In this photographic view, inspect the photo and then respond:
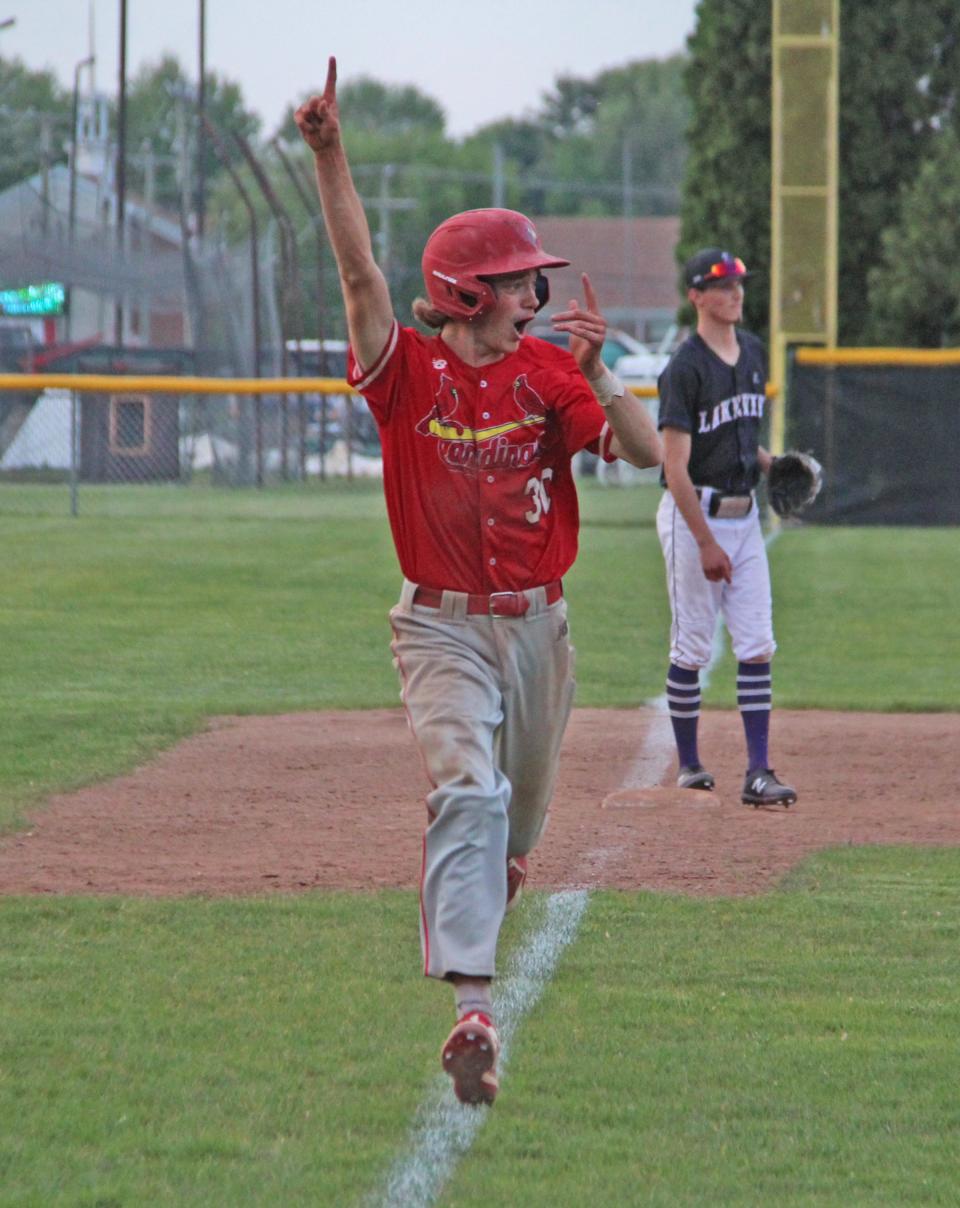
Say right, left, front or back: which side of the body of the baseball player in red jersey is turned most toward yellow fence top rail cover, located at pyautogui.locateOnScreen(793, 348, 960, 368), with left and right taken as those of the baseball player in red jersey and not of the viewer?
back

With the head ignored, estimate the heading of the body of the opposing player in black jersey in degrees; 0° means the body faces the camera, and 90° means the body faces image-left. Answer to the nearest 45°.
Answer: approximately 315°

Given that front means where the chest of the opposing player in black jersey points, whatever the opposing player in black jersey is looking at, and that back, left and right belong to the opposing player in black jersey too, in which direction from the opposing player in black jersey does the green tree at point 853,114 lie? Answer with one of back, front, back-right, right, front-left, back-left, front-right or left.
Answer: back-left

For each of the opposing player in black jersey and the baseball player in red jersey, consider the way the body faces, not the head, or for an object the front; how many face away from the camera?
0

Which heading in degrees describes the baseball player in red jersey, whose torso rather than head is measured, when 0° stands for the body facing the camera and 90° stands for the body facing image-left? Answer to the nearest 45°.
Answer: approximately 0°

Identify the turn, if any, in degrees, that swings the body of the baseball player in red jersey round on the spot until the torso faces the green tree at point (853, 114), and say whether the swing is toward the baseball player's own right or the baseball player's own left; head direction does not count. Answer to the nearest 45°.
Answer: approximately 180°

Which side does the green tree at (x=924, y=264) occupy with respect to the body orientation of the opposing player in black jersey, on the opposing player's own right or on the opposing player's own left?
on the opposing player's own left

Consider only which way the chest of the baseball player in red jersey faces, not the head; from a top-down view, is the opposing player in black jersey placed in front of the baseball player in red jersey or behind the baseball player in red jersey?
behind

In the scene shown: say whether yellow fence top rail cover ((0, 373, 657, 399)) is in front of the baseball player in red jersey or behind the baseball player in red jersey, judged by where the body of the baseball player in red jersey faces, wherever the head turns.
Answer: behind

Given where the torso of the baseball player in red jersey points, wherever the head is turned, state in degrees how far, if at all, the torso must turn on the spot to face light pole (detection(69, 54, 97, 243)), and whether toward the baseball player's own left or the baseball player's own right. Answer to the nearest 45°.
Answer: approximately 180°

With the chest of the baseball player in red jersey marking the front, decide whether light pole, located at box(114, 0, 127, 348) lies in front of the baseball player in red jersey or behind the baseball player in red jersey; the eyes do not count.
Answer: behind

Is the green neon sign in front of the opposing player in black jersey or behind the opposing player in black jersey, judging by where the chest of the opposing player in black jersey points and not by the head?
behind
